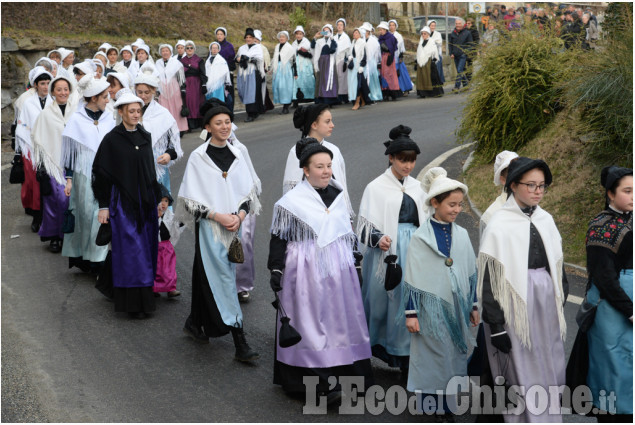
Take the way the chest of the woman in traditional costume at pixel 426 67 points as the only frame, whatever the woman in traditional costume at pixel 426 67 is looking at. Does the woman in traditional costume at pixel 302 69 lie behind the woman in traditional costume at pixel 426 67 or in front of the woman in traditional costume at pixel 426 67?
in front

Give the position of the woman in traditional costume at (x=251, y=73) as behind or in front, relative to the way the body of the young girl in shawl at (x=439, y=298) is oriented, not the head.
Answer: behind

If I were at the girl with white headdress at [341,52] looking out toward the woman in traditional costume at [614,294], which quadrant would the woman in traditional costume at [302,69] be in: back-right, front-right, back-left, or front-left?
front-right

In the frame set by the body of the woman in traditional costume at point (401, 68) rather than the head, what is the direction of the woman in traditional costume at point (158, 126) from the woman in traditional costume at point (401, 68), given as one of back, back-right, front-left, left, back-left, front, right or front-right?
front-left

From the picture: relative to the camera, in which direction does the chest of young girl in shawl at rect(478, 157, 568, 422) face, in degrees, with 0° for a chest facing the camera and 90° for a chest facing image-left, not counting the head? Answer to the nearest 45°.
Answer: approximately 315°

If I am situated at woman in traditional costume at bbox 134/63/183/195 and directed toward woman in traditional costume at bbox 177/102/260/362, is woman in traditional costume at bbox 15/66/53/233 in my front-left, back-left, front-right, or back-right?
back-right

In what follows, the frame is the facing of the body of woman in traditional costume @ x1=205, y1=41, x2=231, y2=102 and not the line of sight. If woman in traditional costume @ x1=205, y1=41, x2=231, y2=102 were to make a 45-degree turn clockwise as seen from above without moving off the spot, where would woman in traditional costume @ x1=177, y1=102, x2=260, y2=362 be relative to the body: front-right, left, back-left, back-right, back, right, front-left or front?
left

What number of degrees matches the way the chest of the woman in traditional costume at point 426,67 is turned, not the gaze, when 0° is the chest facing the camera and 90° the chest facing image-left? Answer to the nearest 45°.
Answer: approximately 45°

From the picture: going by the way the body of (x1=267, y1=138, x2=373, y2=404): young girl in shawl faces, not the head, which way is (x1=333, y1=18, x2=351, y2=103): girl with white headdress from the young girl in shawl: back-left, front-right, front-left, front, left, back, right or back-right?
back-left

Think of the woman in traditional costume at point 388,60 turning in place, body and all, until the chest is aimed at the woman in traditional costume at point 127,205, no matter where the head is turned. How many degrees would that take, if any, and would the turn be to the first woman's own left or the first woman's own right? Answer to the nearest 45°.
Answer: approximately 45° to the first woman's own left

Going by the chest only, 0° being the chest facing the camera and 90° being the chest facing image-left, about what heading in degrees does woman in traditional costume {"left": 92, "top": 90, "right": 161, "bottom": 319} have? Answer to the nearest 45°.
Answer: approximately 315°
